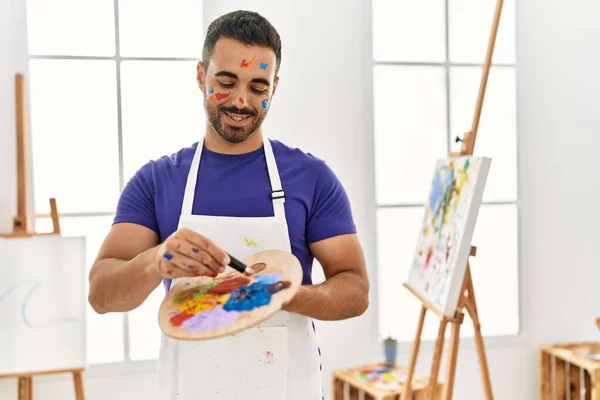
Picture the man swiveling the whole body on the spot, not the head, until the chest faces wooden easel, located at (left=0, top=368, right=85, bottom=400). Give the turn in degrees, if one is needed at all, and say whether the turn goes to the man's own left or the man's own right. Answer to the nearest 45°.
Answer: approximately 135° to the man's own right

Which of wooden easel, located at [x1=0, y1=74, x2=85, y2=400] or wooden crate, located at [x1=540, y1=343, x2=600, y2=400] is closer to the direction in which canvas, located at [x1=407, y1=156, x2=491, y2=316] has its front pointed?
the wooden easel

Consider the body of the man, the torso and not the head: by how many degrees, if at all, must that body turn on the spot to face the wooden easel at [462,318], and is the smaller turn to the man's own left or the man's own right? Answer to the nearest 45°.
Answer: approximately 135° to the man's own left

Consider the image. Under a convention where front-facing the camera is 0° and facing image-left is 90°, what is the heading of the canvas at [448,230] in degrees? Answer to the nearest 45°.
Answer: approximately 45°

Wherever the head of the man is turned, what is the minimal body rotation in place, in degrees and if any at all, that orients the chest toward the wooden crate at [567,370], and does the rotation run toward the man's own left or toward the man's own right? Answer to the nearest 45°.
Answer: approximately 135° to the man's own left

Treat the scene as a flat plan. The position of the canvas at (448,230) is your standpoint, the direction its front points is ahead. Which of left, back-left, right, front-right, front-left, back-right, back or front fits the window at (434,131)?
back-right
